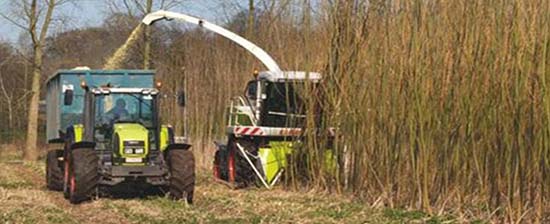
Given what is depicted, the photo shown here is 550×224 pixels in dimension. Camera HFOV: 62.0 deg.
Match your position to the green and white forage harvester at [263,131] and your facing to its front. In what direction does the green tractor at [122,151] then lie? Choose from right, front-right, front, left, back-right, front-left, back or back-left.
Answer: right

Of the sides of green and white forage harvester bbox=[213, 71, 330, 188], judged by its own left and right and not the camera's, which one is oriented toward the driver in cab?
right

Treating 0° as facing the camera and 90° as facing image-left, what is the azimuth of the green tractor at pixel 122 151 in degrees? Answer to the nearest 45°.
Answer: approximately 0°

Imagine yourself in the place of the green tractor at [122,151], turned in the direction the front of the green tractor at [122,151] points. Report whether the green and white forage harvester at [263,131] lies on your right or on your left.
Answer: on your left

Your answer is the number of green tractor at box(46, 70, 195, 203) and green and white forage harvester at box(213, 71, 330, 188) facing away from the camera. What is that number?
0
